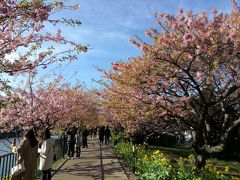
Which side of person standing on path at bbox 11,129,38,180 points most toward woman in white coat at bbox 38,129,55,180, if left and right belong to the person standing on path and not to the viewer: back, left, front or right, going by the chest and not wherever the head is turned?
right
